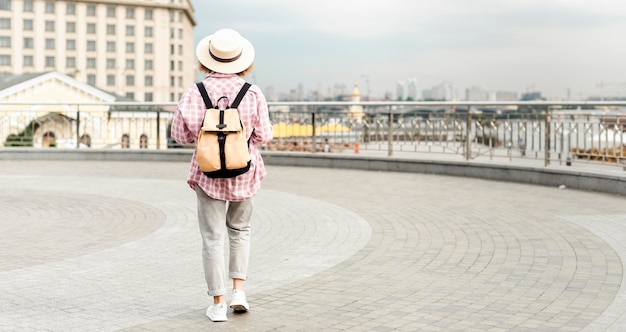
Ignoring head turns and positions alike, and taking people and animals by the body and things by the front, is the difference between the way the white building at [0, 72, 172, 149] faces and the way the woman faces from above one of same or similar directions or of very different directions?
very different directions

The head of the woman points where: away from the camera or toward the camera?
away from the camera

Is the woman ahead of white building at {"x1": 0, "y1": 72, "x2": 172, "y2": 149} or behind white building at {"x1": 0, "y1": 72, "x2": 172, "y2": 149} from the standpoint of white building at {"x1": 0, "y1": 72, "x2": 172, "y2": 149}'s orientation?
ahead

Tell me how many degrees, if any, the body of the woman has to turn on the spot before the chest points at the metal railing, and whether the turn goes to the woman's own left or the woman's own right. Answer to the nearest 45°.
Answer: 0° — they already face it

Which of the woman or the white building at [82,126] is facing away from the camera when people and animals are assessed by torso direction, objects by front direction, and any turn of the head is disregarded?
the woman

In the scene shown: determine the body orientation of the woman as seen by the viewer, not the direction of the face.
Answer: away from the camera

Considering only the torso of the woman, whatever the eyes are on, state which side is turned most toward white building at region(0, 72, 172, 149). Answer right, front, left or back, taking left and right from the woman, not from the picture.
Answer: front

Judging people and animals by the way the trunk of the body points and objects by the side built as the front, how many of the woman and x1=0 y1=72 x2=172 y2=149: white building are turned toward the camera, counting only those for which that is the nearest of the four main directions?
1

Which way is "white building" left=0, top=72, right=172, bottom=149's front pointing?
toward the camera

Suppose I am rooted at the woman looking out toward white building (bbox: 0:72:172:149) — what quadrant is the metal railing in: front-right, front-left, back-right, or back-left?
front-right
